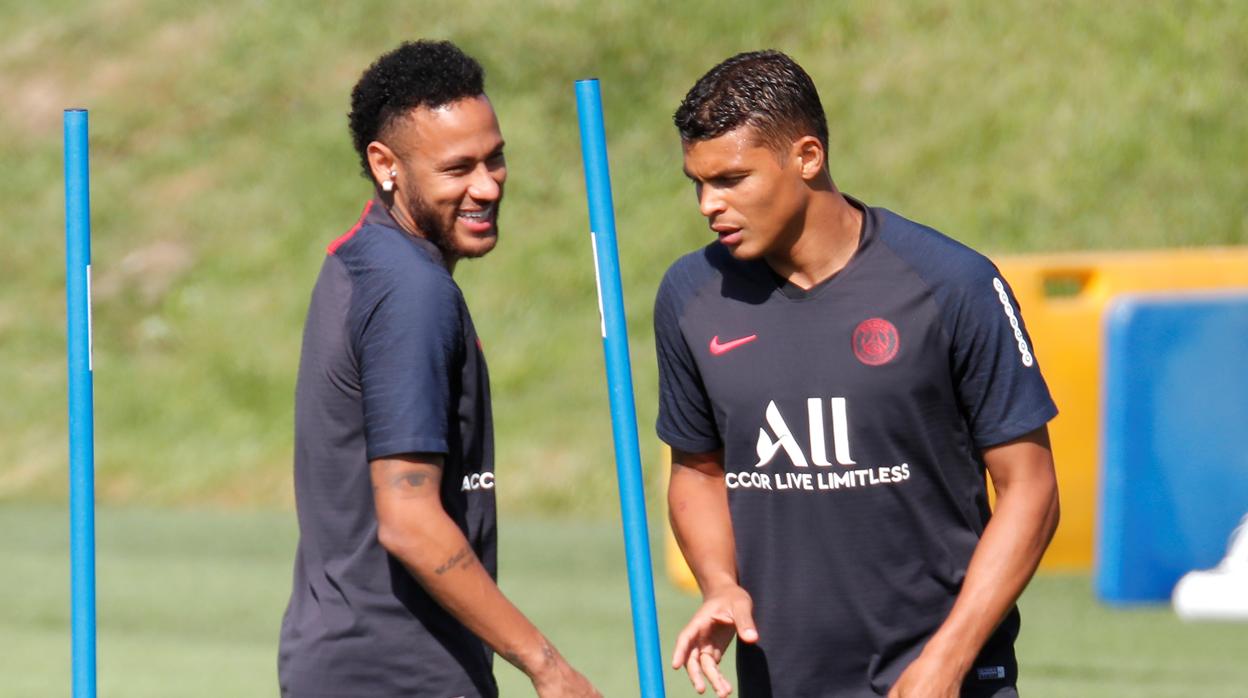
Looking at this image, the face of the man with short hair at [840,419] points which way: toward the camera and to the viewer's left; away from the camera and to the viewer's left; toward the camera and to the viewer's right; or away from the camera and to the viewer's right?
toward the camera and to the viewer's left

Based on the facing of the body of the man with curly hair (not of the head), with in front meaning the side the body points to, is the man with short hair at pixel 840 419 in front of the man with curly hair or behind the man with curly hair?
in front

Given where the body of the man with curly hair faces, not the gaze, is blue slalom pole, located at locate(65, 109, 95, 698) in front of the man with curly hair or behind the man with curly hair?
behind

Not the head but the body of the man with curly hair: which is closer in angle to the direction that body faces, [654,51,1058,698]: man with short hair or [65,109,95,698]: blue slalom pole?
the man with short hair

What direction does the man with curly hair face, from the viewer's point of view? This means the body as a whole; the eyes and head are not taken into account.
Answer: to the viewer's right
